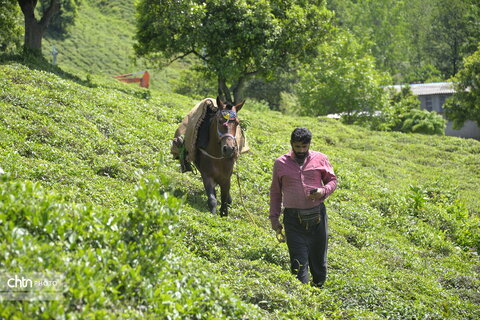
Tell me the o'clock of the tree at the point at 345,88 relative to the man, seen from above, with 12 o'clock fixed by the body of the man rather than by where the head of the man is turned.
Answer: The tree is roughly at 6 o'clock from the man.

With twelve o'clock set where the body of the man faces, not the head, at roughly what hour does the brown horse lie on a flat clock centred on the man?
The brown horse is roughly at 5 o'clock from the man.

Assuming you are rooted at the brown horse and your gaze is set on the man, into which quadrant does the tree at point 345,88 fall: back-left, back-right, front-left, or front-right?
back-left

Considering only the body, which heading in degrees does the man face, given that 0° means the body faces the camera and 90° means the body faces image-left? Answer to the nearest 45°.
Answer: approximately 0°

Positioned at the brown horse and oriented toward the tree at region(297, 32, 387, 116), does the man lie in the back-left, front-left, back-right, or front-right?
back-right
